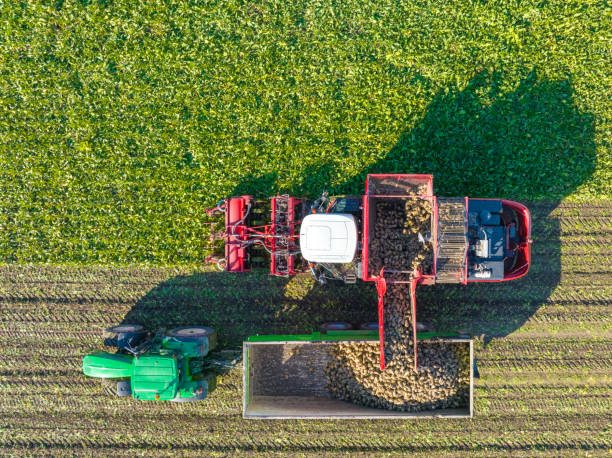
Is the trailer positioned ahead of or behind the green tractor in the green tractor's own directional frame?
behind

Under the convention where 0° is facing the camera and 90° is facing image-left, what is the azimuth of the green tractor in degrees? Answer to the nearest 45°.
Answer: approximately 90°
